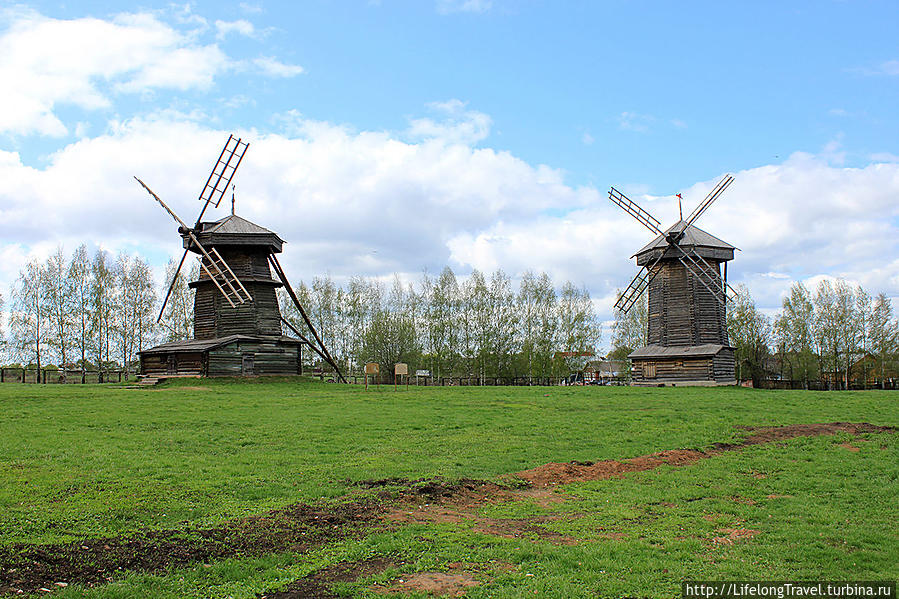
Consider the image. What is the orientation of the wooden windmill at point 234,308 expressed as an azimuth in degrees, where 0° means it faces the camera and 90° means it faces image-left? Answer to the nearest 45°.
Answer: approximately 45°
